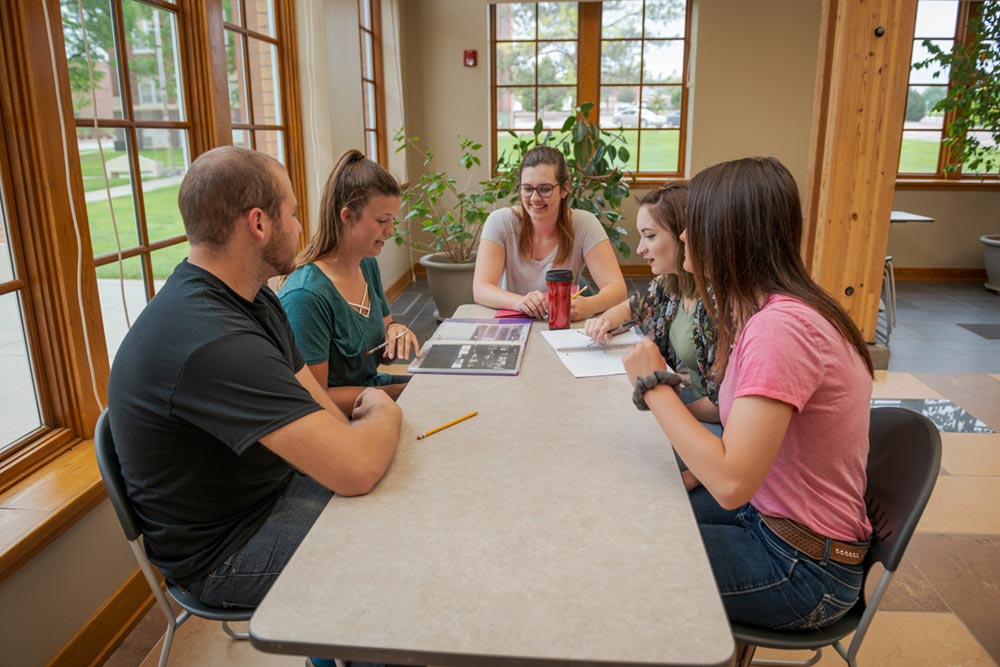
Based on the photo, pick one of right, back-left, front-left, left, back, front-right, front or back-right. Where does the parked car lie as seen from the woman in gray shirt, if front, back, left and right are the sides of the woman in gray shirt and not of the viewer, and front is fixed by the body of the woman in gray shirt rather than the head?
back

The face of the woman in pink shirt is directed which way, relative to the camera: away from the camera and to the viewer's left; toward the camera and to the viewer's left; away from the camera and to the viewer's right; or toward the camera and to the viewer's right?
away from the camera and to the viewer's left

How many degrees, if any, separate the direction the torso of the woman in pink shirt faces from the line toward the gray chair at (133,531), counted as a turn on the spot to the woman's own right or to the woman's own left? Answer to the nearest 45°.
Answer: approximately 45° to the woman's own left

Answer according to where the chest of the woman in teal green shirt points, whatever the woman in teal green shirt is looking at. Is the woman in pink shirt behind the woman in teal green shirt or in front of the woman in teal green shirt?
in front

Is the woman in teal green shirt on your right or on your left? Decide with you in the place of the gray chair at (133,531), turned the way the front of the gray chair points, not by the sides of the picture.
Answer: on your left

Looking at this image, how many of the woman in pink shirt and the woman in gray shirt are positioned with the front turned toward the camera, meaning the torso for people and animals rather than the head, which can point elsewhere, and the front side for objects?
1

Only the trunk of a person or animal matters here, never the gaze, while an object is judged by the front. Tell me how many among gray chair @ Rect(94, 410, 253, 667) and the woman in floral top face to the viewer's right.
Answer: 1

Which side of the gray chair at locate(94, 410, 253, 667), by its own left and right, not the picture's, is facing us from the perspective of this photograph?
right

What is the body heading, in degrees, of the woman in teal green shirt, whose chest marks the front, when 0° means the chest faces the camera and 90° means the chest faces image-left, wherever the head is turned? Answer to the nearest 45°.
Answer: approximately 315°

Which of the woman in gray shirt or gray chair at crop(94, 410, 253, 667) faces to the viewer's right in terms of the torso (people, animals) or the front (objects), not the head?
the gray chair

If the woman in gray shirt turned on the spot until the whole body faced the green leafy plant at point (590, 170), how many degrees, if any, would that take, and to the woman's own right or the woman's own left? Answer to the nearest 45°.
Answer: approximately 180°
